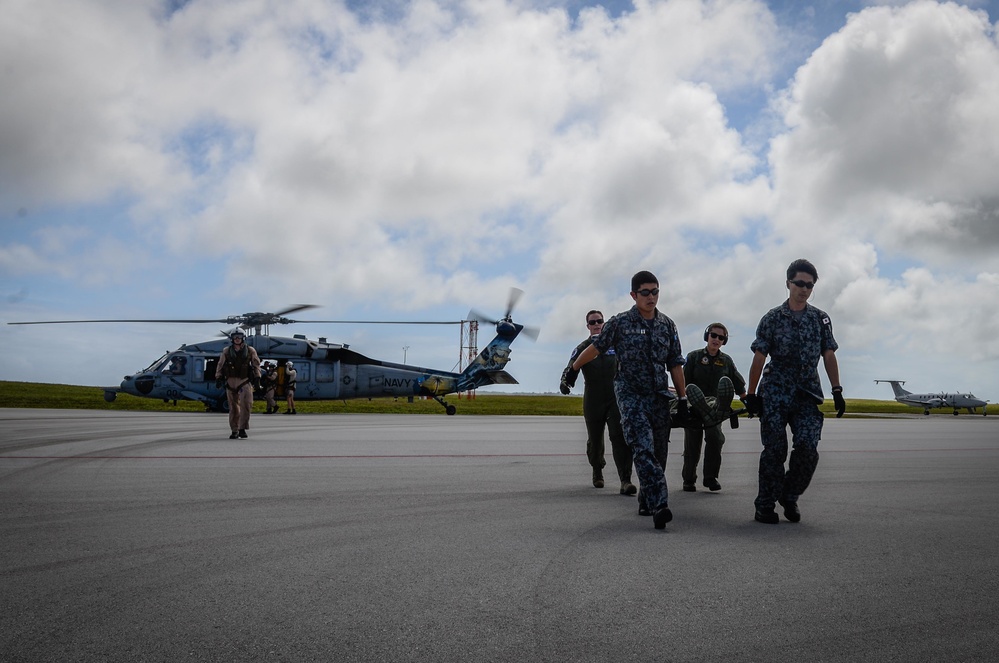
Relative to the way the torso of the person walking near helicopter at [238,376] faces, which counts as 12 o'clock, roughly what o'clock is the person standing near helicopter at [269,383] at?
the person standing near helicopter at [269,383] is roughly at 6 o'clock from the person walking near helicopter at [238,376].

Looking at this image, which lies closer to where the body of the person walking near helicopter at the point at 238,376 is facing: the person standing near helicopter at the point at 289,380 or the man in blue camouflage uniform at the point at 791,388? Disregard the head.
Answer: the man in blue camouflage uniform

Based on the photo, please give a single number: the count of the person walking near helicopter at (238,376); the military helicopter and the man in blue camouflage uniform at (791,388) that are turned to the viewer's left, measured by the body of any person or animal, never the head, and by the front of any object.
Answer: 1

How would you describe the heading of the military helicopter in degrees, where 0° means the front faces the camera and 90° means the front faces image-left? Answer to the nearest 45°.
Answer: approximately 90°

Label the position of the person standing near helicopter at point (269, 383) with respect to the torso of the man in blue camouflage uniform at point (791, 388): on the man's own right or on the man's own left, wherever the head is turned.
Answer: on the man's own right

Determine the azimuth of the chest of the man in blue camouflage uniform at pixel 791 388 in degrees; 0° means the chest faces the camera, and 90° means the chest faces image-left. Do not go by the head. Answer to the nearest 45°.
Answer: approximately 0°

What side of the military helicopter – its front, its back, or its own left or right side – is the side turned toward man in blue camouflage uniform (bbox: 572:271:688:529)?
left

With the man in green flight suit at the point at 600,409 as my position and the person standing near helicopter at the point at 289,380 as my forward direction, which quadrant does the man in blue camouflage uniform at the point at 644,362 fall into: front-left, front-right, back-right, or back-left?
back-left

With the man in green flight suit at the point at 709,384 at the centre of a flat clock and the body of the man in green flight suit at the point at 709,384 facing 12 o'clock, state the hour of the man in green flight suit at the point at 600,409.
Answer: the man in green flight suit at the point at 600,409 is roughly at 2 o'clock from the man in green flight suit at the point at 709,384.

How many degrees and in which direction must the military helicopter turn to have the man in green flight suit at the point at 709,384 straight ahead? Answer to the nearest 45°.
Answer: approximately 90° to its left

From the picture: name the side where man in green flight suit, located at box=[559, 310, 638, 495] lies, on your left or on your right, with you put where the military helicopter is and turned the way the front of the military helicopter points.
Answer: on your left
